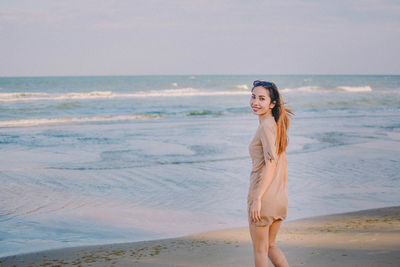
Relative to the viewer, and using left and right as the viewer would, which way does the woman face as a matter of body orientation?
facing to the left of the viewer
